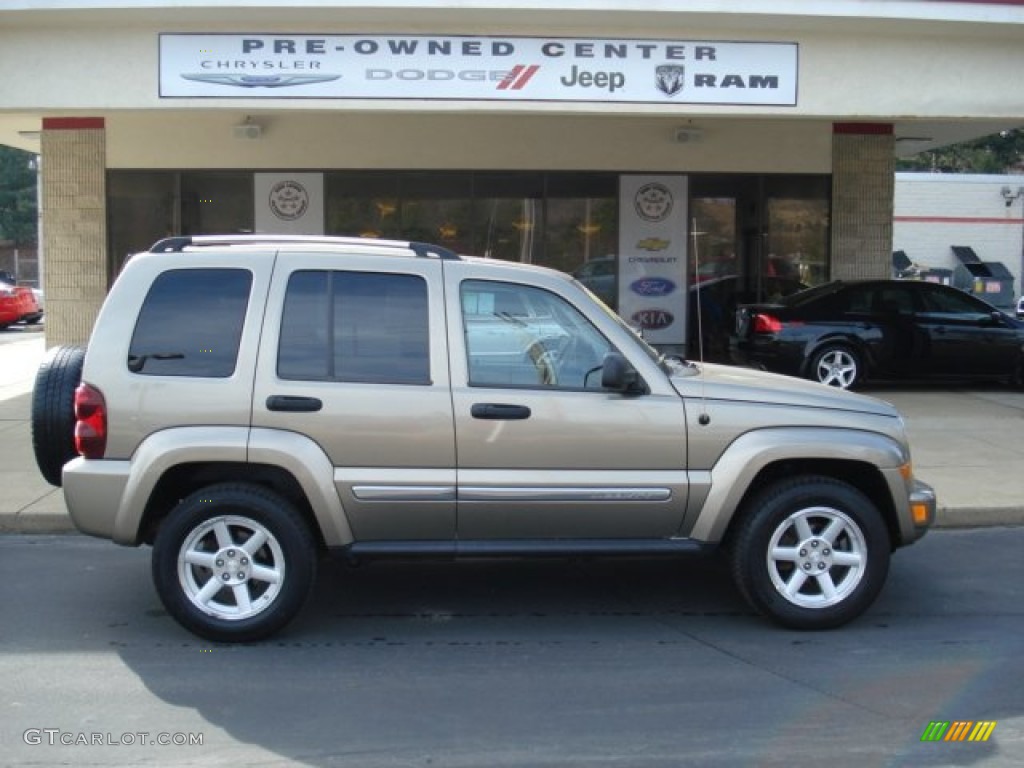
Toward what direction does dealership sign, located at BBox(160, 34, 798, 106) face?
toward the camera

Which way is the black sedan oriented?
to the viewer's right

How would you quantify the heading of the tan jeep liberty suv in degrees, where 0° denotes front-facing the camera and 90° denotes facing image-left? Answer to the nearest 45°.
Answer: approximately 270°

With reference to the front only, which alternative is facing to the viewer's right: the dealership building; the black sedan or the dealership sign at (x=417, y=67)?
the black sedan

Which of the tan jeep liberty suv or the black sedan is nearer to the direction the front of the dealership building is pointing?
the tan jeep liberty suv

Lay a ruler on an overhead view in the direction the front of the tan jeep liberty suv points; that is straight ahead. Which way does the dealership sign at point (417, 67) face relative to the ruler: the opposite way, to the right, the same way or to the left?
to the right

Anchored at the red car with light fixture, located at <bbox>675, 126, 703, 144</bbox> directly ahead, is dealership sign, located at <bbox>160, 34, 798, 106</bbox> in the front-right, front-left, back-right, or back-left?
front-right

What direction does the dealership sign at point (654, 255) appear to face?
toward the camera

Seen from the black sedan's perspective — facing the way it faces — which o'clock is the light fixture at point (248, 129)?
The light fixture is roughly at 6 o'clock from the black sedan.

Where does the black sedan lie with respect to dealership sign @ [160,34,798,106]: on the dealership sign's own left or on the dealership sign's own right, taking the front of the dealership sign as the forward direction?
on the dealership sign's own left

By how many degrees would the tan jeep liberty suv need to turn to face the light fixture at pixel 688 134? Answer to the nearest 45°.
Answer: approximately 90° to its left

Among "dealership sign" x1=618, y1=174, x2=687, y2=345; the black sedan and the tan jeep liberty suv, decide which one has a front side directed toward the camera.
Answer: the dealership sign

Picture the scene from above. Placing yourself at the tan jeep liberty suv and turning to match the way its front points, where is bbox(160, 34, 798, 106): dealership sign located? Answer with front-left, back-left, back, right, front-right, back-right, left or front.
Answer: left

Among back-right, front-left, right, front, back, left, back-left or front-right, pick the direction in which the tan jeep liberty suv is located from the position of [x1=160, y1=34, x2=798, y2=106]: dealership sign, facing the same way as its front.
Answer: front

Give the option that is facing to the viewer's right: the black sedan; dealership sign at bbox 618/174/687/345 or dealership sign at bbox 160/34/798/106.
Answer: the black sedan

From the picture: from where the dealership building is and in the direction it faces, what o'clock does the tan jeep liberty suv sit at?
The tan jeep liberty suv is roughly at 12 o'clock from the dealership building.
